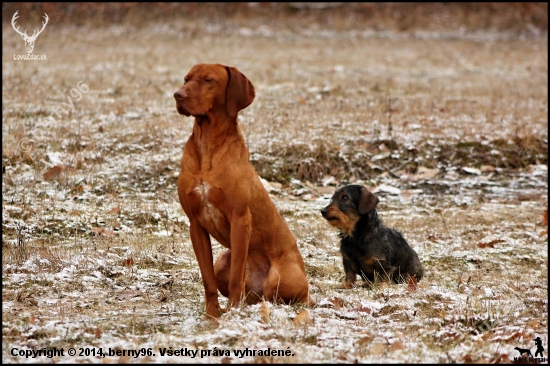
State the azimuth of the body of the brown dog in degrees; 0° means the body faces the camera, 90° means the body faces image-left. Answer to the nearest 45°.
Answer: approximately 45°

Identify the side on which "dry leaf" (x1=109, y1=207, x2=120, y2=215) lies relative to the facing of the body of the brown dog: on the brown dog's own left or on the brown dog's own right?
on the brown dog's own right

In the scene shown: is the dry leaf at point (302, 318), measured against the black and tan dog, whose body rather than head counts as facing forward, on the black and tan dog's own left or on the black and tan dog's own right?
on the black and tan dog's own left

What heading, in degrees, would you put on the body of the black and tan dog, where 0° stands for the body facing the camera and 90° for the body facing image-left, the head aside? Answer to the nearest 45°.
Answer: approximately 90°

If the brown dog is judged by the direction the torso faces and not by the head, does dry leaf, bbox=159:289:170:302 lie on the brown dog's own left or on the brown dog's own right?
on the brown dog's own right

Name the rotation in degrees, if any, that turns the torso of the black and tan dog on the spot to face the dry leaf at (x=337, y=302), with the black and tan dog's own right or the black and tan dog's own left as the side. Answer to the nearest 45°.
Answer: approximately 90° to the black and tan dog's own left

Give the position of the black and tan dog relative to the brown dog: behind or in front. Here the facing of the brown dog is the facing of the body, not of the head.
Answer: behind
